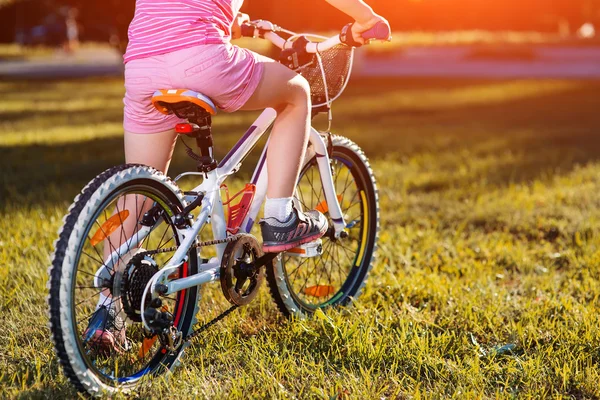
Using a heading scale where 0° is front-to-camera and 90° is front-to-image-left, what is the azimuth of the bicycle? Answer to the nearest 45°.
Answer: approximately 225°
